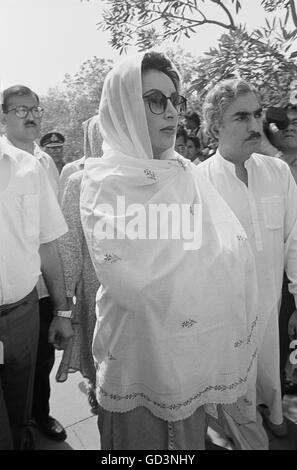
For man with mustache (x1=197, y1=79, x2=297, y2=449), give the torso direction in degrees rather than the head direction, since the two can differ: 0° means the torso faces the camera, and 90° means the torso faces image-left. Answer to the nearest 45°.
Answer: approximately 315°

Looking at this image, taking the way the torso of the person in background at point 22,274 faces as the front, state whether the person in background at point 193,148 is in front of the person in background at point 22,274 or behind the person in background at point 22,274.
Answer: behind

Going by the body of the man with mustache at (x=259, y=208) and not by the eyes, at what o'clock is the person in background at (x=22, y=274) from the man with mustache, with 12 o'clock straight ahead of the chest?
The person in background is roughly at 3 o'clock from the man with mustache.

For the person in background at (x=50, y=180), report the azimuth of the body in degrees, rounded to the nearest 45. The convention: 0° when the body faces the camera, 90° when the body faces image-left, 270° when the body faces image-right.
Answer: approximately 315°

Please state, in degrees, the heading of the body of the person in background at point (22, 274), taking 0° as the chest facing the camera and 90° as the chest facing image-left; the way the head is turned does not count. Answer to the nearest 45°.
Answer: approximately 0°

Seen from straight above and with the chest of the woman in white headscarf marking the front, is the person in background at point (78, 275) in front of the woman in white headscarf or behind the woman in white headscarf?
behind
